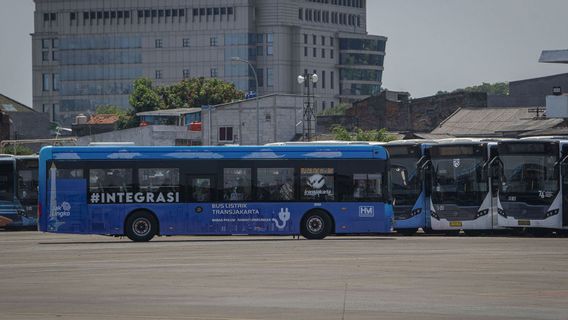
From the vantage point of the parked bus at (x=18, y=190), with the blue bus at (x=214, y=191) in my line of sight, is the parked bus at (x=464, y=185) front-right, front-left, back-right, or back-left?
front-left

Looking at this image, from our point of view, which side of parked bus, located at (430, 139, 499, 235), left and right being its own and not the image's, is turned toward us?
front

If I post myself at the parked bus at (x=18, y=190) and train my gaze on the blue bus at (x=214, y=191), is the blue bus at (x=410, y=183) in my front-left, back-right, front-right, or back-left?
front-left

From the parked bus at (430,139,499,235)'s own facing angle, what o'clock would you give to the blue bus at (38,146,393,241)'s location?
The blue bus is roughly at 2 o'clock from the parked bus.

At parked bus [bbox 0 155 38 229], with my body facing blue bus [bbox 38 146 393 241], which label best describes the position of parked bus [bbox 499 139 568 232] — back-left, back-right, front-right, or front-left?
front-left

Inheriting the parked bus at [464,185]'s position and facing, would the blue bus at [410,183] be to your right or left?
on your right

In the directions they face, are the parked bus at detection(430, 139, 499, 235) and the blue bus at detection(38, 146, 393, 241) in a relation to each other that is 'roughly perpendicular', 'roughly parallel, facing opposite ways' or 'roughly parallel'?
roughly perpendicular

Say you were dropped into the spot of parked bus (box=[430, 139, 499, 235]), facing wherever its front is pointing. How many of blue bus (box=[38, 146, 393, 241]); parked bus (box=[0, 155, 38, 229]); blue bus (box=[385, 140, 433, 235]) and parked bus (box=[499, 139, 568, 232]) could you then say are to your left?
1

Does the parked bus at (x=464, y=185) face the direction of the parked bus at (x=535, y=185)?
no
